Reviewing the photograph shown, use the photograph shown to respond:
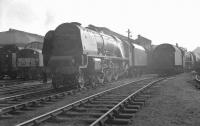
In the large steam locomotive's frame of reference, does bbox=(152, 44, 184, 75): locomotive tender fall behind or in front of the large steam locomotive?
behind

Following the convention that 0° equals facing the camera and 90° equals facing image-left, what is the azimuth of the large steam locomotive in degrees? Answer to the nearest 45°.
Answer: approximately 45°
